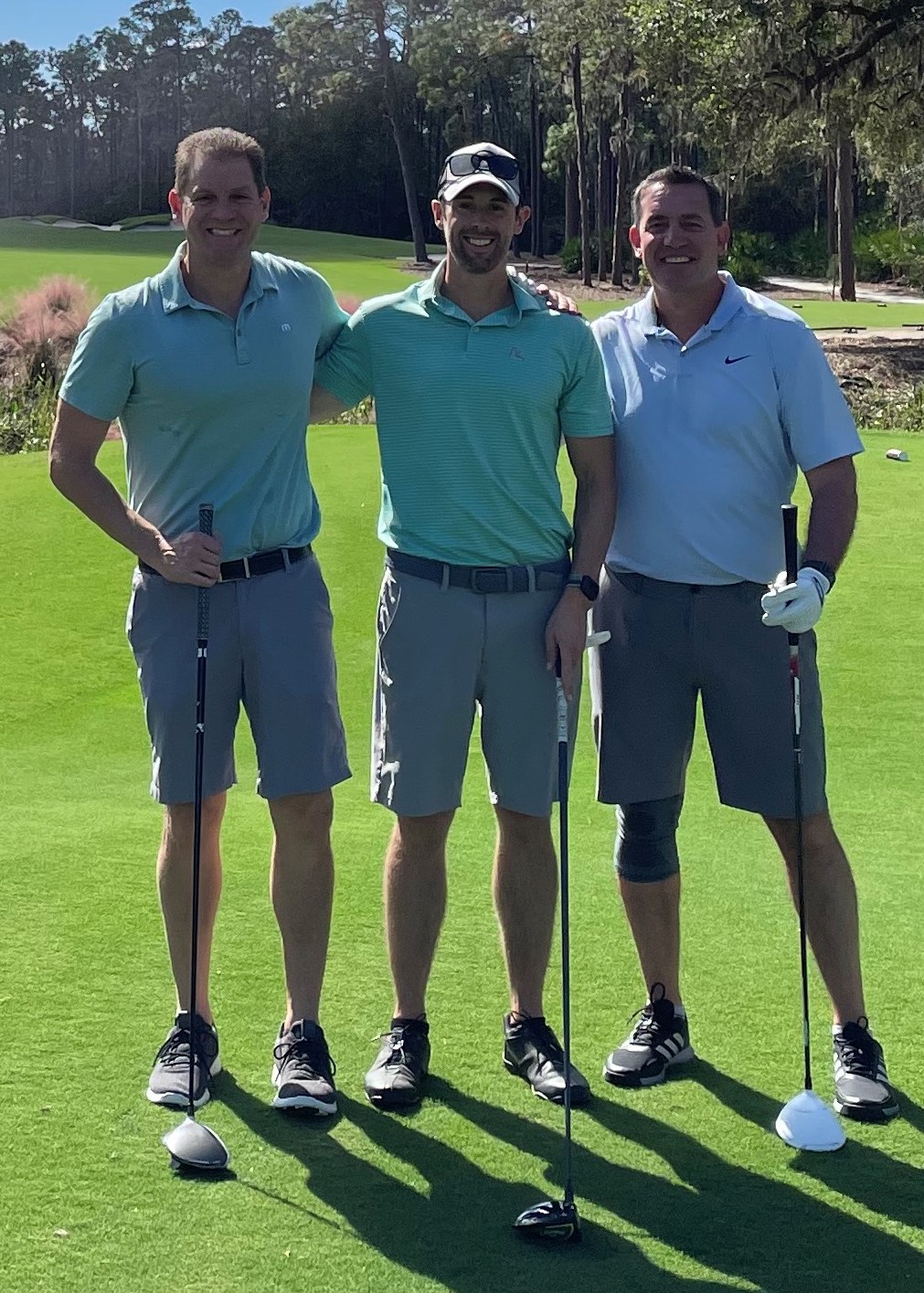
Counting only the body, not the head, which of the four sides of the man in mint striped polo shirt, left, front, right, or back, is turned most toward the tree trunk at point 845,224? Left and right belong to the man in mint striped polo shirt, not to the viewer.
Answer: back

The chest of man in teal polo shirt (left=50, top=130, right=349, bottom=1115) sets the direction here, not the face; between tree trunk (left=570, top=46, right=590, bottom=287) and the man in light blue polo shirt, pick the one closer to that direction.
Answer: the man in light blue polo shirt

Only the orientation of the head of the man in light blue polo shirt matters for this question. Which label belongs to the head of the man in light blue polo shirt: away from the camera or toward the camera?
toward the camera

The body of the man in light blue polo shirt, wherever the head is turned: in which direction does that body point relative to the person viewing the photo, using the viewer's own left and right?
facing the viewer

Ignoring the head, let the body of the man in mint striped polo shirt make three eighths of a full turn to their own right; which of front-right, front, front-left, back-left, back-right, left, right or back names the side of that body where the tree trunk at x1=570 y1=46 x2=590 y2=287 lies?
front-right

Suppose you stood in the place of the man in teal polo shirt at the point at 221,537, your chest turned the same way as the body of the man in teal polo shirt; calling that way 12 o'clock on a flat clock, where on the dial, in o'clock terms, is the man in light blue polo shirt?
The man in light blue polo shirt is roughly at 9 o'clock from the man in teal polo shirt.

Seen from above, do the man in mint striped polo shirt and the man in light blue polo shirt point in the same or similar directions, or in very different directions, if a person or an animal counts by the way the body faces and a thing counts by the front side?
same or similar directions

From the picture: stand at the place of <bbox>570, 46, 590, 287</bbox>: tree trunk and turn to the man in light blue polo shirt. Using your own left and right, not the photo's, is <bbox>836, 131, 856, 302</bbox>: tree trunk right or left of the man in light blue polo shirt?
left

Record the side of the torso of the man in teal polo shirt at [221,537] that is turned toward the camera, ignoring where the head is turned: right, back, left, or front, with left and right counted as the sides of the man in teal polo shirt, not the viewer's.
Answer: front

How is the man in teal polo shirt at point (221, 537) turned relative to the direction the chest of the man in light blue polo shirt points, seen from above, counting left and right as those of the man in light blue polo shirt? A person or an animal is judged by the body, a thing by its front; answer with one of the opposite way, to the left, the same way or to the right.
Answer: the same way

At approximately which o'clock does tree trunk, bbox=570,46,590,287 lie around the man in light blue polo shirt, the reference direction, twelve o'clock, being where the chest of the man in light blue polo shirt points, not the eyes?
The tree trunk is roughly at 6 o'clock from the man in light blue polo shirt.

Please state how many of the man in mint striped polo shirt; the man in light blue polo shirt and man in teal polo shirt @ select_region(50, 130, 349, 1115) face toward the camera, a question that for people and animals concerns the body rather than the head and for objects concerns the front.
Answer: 3

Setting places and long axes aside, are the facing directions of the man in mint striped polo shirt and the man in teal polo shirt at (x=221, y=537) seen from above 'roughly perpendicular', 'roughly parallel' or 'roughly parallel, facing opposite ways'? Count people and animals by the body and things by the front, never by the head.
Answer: roughly parallel

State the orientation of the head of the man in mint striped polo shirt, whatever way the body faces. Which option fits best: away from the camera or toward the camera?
toward the camera
